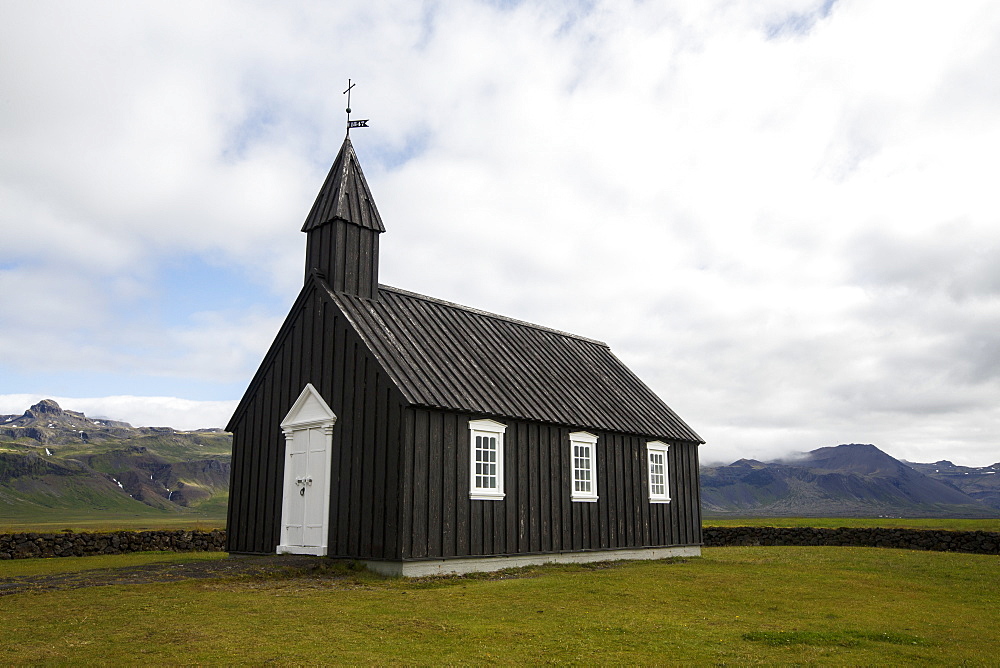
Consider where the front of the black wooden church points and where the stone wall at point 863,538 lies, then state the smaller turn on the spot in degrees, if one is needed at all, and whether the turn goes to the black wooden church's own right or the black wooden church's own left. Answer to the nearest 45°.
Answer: approximately 180°

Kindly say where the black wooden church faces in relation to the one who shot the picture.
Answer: facing the viewer and to the left of the viewer

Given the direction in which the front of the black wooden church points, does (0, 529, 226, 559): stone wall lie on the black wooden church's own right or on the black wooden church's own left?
on the black wooden church's own right

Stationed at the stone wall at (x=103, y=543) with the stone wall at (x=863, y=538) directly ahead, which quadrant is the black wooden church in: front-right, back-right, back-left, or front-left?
front-right

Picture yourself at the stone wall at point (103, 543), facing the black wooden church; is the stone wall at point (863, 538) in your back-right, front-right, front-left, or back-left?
front-left
